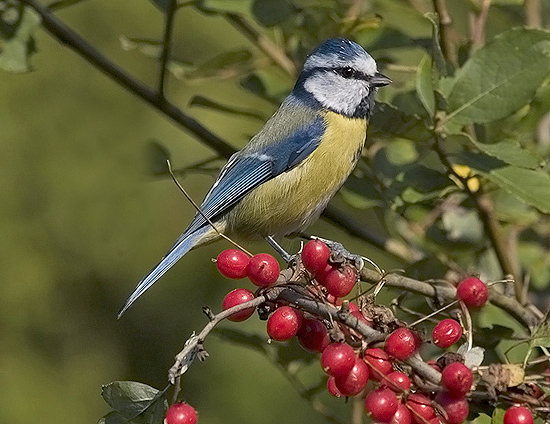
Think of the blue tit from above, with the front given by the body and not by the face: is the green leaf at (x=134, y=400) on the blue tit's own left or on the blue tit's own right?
on the blue tit's own right

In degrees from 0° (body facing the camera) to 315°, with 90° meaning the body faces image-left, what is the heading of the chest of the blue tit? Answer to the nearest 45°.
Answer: approximately 270°

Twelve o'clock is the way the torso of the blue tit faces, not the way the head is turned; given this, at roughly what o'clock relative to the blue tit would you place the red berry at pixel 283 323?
The red berry is roughly at 3 o'clock from the blue tit.

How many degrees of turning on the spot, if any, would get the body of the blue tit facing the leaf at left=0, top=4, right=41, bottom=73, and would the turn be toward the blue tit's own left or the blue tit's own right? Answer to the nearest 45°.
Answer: approximately 180°
